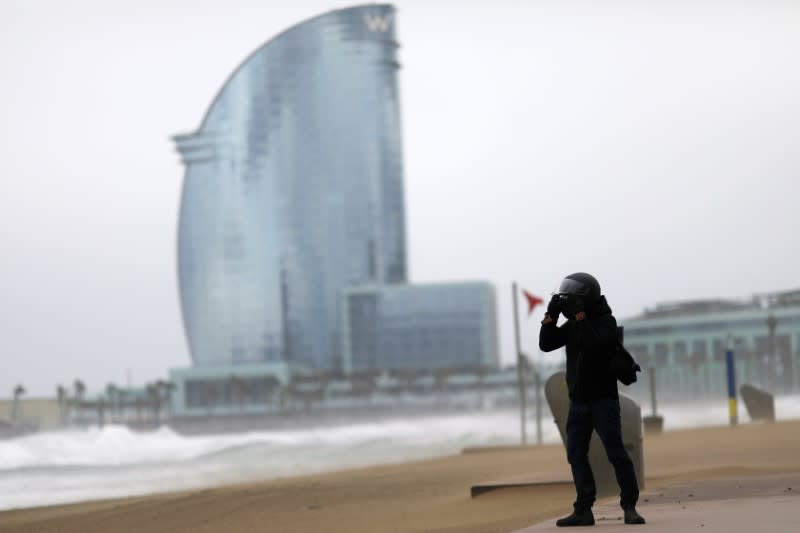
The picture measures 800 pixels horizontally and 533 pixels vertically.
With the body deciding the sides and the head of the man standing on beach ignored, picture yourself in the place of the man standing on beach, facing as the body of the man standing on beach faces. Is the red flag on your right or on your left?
on your right

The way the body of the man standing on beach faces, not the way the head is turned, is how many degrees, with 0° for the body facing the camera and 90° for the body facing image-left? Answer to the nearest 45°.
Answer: approximately 45°
